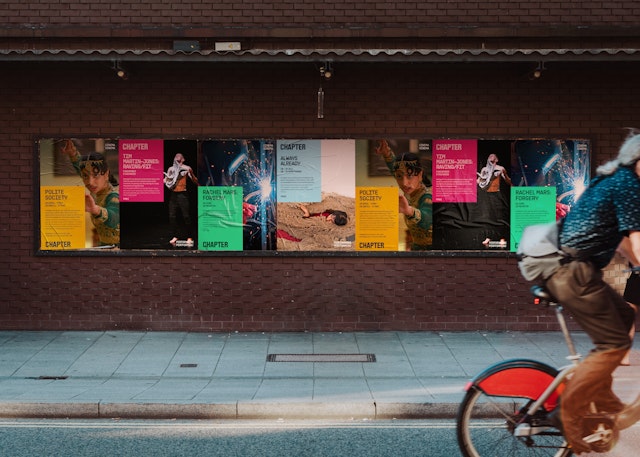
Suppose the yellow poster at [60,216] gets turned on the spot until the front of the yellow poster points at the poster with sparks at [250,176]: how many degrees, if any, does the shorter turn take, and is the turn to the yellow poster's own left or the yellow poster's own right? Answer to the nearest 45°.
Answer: approximately 90° to the yellow poster's own left

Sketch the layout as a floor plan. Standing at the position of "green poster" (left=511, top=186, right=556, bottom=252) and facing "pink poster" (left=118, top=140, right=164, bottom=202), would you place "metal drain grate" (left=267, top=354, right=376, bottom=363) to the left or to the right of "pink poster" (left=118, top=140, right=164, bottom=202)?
left

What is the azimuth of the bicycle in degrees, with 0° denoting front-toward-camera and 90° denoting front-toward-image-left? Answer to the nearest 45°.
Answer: approximately 270°

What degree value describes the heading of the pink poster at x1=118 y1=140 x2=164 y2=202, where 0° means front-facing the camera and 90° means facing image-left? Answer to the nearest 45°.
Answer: approximately 0°

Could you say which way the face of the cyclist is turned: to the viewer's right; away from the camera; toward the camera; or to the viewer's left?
to the viewer's right

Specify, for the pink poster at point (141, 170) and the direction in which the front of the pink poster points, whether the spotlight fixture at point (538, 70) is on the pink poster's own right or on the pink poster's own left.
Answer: on the pink poster's own left

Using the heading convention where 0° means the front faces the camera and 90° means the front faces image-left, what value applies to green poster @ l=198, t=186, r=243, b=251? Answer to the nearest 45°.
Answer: approximately 0°

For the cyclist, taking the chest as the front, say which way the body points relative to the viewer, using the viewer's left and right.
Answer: facing to the right of the viewer

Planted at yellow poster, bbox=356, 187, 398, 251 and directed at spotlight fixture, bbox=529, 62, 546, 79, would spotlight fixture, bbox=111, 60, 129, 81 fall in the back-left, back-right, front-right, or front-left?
back-right
